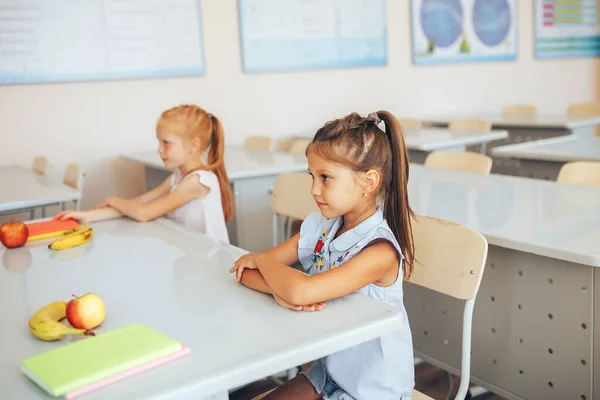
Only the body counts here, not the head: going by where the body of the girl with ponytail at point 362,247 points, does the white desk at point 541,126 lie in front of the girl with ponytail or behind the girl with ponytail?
behind

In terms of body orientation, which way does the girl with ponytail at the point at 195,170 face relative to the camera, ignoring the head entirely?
to the viewer's left

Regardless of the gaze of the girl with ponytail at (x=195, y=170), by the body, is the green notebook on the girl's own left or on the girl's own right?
on the girl's own left

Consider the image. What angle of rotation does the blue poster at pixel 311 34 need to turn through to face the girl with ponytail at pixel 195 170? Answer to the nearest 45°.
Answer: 0° — it already faces them

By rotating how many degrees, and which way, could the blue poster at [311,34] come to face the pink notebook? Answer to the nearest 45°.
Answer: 0° — it already faces it

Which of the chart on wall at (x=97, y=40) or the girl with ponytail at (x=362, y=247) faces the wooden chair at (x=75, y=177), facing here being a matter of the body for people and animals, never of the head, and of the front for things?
the chart on wall

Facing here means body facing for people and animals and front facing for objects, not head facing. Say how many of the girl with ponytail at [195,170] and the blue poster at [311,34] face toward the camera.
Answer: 1

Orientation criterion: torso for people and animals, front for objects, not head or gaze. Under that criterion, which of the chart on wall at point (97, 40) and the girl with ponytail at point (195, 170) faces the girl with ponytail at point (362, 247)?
the chart on wall

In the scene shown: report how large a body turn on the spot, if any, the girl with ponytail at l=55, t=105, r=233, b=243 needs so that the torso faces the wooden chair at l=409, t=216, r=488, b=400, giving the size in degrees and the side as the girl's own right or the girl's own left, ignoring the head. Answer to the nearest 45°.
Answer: approximately 135° to the girl's own left

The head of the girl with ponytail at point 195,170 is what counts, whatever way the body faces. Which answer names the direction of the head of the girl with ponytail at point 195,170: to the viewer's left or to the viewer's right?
to the viewer's left

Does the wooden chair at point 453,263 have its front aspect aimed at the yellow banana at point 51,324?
yes
